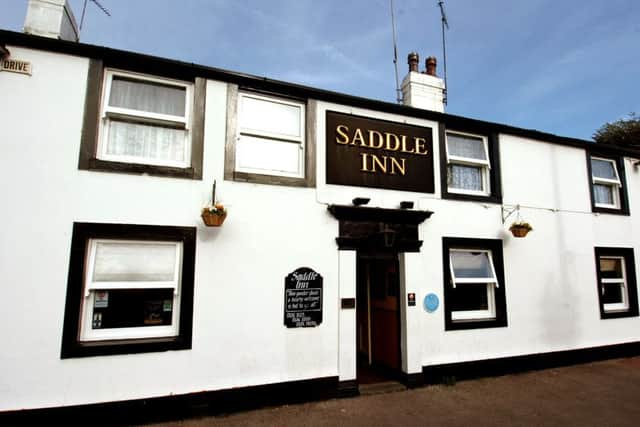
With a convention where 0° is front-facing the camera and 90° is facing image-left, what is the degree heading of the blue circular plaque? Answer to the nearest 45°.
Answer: approximately 315°

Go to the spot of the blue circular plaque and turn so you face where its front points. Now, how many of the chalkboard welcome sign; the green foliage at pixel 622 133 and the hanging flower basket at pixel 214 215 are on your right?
2

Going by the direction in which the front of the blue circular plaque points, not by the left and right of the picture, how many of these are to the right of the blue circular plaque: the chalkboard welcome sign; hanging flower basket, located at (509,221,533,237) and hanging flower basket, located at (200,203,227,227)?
2

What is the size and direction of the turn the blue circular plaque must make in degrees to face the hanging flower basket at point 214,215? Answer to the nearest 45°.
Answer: approximately 90° to its right

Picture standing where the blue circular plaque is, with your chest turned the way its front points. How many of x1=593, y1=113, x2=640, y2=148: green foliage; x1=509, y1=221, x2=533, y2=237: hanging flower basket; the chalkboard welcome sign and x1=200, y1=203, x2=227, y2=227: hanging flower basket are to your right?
2

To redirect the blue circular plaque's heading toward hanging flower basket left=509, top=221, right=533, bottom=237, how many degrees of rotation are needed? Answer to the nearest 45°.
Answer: approximately 90° to its left

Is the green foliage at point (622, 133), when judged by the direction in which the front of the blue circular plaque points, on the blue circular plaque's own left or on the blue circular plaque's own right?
on the blue circular plaque's own left
